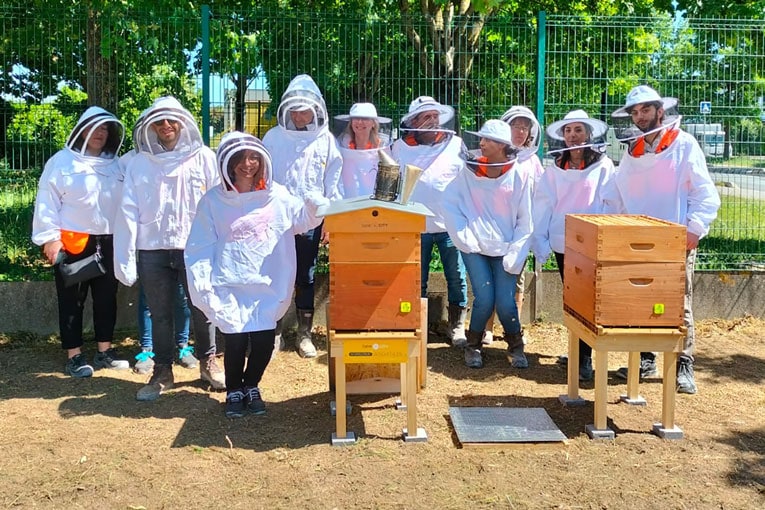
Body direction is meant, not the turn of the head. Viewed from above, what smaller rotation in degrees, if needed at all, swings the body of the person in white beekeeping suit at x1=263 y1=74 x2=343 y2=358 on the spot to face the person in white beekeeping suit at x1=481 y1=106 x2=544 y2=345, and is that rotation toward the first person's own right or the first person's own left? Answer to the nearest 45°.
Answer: approximately 90° to the first person's own left

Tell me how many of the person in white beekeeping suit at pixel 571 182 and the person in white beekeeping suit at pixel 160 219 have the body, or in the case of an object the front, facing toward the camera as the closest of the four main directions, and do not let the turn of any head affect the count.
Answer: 2

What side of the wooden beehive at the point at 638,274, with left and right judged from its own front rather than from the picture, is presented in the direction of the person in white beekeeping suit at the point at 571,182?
back

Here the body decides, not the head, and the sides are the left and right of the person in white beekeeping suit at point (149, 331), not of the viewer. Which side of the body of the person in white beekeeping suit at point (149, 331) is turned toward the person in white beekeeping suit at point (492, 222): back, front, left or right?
left

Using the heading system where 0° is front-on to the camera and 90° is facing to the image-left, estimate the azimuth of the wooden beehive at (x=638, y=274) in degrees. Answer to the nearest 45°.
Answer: approximately 0°

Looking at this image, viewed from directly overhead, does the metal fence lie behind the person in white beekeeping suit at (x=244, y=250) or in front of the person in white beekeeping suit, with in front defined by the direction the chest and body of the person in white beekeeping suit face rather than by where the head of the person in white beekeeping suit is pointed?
behind

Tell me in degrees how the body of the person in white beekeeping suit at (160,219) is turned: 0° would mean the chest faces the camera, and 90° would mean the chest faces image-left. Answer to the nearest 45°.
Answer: approximately 0°

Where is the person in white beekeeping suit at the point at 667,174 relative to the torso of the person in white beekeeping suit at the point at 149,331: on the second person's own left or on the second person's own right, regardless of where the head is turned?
on the second person's own left
